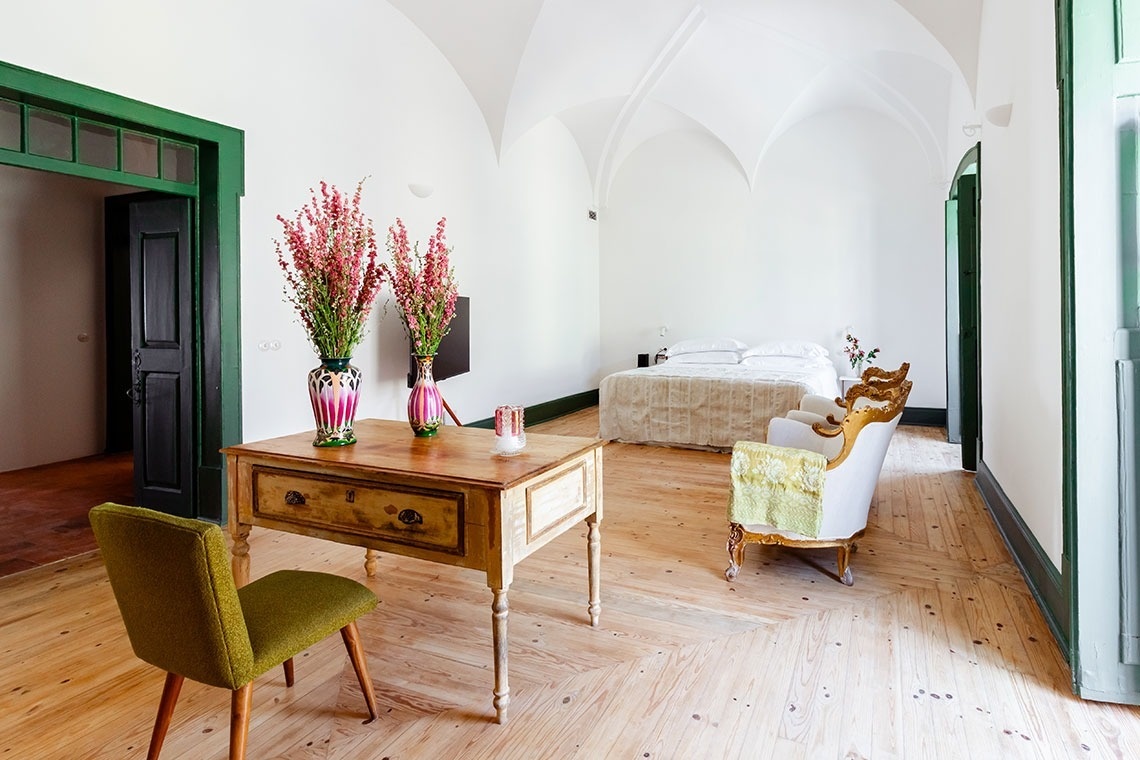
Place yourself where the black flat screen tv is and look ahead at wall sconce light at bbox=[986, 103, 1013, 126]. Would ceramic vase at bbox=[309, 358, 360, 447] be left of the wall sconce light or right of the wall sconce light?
right

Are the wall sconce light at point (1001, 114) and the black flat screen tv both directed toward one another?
yes

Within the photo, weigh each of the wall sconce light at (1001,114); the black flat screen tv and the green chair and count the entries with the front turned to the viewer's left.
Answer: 1

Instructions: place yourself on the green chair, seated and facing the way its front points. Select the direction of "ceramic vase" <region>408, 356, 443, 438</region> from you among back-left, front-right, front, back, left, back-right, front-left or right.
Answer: front

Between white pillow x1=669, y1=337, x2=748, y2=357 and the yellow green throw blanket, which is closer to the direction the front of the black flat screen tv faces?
the yellow green throw blanket

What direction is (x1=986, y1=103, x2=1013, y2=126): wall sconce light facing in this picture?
to the viewer's left

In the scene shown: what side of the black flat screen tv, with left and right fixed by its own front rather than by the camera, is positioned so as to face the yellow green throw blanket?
front

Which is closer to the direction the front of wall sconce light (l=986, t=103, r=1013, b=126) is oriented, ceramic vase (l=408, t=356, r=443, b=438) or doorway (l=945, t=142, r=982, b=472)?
the ceramic vase

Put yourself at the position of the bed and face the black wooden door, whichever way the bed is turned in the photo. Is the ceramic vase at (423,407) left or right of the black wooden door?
left

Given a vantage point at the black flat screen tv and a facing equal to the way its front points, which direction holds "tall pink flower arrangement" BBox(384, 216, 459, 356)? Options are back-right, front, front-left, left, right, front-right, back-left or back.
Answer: front-right

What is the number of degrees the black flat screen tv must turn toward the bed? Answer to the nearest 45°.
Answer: approximately 45° to its left

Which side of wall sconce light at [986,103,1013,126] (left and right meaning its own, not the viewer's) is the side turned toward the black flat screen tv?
front

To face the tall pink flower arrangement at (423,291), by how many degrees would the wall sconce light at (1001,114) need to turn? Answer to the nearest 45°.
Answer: approximately 45° to its left

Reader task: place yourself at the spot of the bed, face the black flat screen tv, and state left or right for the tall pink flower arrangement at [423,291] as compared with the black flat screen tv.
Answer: left

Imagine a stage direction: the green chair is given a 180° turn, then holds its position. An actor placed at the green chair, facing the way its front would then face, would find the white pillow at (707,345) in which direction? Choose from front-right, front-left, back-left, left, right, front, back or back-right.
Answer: back

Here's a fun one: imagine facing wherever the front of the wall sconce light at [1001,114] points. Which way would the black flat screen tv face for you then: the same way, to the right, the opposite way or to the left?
the opposite way

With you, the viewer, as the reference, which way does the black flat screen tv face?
facing the viewer and to the right of the viewer

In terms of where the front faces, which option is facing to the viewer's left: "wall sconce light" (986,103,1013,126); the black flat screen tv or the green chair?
the wall sconce light

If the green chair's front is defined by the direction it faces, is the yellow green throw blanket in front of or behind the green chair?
in front
